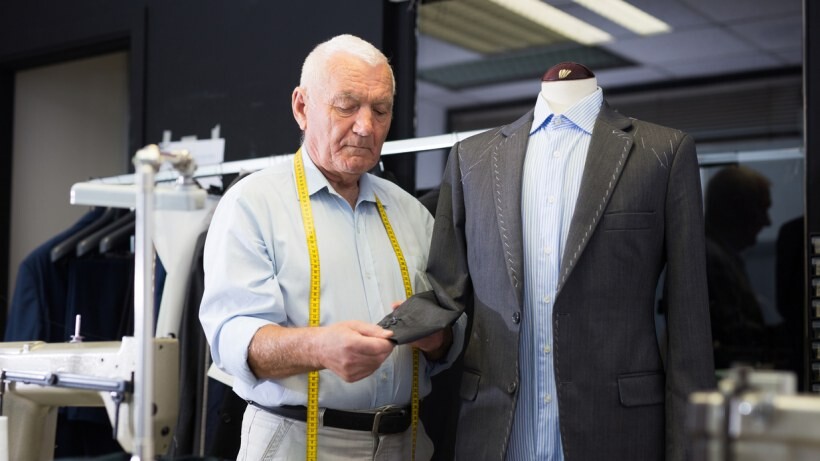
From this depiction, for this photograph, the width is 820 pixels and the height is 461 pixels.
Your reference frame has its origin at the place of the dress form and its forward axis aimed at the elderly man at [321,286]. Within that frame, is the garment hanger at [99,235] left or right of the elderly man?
right

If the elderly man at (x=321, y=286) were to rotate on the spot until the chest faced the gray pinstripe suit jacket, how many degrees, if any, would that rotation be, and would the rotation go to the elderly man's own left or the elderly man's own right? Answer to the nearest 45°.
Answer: approximately 45° to the elderly man's own left

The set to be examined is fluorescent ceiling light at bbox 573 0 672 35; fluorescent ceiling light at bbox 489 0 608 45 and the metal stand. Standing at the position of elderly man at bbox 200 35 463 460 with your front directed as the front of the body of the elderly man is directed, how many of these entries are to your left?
2

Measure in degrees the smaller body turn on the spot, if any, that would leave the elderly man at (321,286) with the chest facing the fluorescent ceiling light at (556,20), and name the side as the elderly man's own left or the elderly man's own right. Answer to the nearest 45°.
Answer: approximately 90° to the elderly man's own left

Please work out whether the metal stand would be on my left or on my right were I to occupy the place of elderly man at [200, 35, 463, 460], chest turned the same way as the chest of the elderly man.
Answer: on my right

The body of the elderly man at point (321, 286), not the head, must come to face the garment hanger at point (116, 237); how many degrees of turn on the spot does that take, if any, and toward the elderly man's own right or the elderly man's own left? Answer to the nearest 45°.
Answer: approximately 180°

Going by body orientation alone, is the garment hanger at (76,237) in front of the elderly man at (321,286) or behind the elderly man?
behind

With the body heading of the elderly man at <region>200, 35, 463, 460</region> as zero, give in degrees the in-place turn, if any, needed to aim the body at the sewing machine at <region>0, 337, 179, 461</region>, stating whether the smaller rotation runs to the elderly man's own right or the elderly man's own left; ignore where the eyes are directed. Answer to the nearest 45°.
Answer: approximately 135° to the elderly man's own right

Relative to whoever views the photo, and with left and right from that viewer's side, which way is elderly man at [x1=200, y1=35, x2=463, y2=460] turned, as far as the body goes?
facing the viewer and to the right of the viewer

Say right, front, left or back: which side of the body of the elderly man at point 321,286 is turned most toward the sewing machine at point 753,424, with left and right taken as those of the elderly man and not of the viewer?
front

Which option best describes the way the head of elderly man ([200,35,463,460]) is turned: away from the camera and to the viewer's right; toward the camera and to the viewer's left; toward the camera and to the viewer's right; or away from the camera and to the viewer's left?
toward the camera and to the viewer's right

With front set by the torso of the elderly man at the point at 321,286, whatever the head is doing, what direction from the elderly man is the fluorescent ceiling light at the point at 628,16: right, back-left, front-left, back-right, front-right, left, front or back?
left
